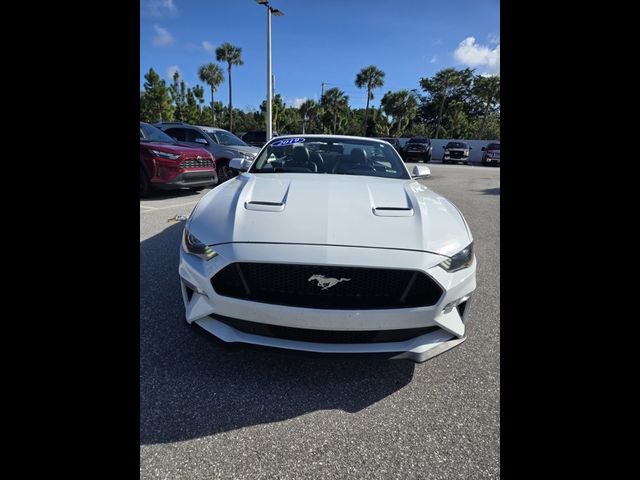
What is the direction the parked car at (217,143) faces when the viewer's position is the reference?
facing the viewer and to the right of the viewer

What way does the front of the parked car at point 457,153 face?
toward the camera

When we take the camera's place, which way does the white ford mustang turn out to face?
facing the viewer

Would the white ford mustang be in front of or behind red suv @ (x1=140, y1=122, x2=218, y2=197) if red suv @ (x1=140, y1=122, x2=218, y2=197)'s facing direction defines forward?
in front

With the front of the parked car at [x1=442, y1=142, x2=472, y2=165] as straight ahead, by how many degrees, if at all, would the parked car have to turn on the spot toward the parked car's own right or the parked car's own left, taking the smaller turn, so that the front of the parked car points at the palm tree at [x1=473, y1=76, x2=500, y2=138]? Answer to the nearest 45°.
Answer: approximately 180°

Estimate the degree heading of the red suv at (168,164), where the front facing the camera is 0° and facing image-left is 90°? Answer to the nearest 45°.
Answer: approximately 315°

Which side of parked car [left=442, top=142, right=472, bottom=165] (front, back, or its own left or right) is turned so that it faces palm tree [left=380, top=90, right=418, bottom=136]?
back
